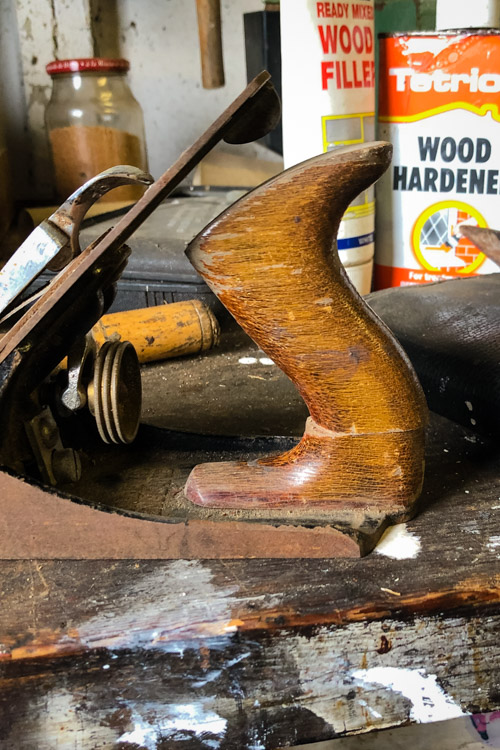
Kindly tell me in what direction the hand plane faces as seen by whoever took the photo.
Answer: facing to the left of the viewer

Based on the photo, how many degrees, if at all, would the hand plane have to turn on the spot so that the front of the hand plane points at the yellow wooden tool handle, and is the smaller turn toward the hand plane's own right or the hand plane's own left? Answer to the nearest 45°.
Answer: approximately 90° to the hand plane's own right

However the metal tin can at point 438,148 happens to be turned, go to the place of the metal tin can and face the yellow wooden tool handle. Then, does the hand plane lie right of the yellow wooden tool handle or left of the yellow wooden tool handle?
left

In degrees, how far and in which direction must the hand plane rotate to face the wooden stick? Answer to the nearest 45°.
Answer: approximately 90° to its right

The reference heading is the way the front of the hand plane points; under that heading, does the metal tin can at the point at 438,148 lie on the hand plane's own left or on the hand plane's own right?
on the hand plane's own right

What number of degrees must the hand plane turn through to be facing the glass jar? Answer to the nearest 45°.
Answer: approximately 90° to its right
